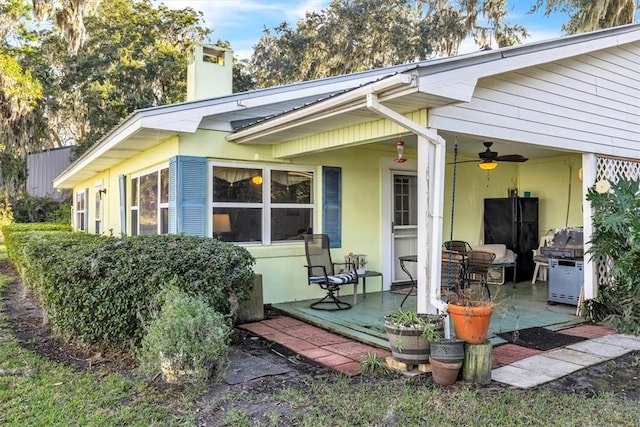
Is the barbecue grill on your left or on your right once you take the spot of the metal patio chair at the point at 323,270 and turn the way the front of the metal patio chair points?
on your left

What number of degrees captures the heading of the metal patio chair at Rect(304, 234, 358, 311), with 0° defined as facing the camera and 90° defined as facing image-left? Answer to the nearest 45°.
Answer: approximately 315°

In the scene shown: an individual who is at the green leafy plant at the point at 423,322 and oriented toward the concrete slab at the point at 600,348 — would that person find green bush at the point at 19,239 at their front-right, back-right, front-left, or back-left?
back-left

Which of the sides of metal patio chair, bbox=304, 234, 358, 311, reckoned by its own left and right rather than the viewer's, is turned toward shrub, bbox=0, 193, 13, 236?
back

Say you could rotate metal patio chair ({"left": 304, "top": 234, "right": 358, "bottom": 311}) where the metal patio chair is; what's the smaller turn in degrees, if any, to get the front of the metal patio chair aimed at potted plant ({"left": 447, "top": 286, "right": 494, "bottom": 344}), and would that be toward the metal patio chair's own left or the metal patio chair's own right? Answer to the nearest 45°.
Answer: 0° — it already faces it

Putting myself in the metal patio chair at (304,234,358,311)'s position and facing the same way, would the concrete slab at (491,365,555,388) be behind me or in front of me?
in front

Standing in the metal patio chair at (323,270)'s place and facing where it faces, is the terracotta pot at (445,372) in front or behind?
in front

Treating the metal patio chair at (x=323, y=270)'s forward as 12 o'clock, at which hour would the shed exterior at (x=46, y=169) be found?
The shed exterior is roughly at 6 o'clock from the metal patio chair.

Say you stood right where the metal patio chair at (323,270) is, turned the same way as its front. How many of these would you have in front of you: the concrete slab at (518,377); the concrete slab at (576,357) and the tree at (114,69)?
2

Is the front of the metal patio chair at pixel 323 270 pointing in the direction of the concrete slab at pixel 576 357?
yes

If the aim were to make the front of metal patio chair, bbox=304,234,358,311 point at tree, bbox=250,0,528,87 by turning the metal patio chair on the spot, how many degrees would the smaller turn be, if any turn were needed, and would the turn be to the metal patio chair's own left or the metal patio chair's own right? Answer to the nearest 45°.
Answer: approximately 135° to the metal patio chair's own left

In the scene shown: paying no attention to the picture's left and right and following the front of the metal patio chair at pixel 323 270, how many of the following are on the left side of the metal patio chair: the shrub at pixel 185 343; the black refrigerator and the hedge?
1

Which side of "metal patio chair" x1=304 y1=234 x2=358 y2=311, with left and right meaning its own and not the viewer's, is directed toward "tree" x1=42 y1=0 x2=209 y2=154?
back

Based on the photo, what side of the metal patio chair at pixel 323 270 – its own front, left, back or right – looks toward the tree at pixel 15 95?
back

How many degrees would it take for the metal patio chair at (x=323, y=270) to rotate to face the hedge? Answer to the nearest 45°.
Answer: approximately 90° to its right
